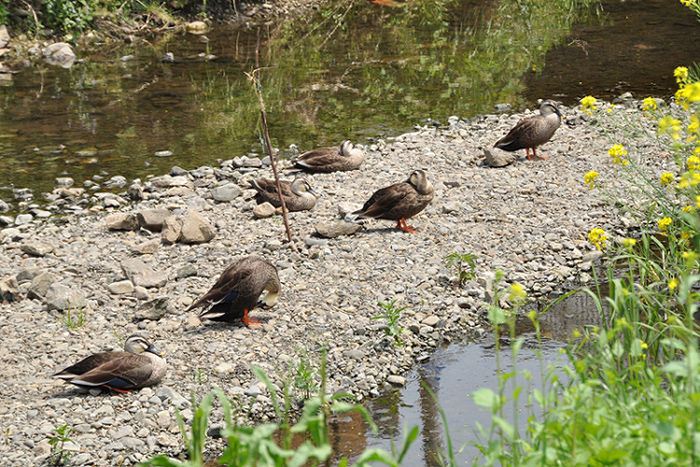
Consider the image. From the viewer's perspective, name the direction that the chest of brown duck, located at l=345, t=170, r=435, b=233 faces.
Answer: to the viewer's right

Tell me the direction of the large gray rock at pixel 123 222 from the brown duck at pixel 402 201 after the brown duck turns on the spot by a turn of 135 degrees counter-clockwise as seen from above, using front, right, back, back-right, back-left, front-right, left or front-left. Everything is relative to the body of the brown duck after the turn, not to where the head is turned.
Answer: front-left

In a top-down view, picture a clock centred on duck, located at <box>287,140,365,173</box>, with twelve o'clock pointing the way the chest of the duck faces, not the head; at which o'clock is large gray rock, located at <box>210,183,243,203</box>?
The large gray rock is roughly at 5 o'clock from the duck.

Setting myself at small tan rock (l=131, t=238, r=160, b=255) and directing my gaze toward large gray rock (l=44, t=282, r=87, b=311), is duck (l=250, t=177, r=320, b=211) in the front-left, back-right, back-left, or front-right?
back-left

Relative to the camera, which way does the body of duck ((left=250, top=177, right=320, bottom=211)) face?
to the viewer's right

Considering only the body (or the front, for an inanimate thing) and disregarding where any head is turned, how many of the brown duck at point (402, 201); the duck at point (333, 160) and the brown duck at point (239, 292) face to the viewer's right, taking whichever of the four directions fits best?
3

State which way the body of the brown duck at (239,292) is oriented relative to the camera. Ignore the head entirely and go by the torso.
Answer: to the viewer's right

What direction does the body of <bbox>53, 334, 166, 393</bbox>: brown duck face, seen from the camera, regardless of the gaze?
to the viewer's right

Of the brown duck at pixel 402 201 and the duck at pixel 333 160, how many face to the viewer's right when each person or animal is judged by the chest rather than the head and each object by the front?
2

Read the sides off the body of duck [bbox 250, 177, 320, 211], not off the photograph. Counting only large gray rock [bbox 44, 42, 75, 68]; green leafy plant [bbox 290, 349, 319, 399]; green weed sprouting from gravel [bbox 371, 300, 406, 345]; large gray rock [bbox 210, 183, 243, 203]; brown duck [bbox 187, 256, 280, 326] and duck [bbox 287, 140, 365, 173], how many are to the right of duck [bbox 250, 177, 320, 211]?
3

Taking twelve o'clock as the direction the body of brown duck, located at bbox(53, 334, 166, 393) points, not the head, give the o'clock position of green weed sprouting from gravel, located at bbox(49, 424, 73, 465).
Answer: The green weed sprouting from gravel is roughly at 4 o'clock from the brown duck.

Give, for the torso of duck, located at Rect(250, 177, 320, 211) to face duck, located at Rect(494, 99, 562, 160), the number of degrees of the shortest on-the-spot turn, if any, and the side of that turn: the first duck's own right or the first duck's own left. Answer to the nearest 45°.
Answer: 0° — it already faces it

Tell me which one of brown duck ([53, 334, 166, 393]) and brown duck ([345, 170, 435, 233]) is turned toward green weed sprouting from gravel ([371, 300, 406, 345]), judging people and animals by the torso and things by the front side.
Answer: brown duck ([53, 334, 166, 393])

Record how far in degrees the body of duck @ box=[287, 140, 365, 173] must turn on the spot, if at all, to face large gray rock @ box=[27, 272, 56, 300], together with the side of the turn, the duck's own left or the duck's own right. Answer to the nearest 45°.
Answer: approximately 135° to the duck's own right

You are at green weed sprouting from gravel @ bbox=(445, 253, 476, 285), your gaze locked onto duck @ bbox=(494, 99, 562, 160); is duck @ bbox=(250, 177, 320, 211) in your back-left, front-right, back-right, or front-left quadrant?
front-left

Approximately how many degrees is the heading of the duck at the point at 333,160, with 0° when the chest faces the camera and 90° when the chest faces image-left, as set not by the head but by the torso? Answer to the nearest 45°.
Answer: approximately 270°

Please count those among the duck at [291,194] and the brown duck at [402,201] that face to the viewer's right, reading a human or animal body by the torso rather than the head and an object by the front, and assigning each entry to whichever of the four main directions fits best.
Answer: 2
